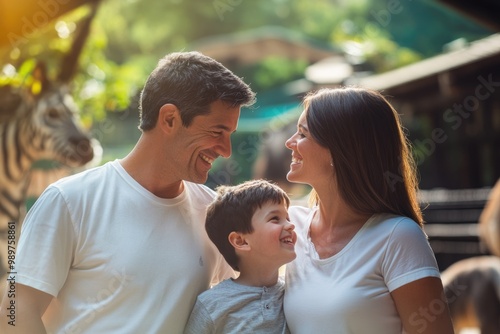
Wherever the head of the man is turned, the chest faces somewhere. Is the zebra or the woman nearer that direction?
the woman

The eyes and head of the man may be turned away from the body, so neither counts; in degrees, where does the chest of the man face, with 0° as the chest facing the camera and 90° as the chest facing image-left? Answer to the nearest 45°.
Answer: approximately 315°

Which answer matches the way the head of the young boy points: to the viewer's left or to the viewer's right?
to the viewer's right

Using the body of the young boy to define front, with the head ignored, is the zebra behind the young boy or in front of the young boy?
behind

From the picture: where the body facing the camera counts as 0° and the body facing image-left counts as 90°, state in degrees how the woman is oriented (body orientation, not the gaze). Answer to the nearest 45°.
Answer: approximately 45°

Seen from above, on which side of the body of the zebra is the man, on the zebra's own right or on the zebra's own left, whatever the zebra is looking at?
on the zebra's own right

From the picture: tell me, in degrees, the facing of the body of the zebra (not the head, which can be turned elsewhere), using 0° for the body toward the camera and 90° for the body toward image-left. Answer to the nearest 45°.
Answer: approximately 270°

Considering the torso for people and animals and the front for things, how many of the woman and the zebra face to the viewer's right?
1

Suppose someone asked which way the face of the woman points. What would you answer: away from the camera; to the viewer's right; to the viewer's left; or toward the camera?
to the viewer's left
